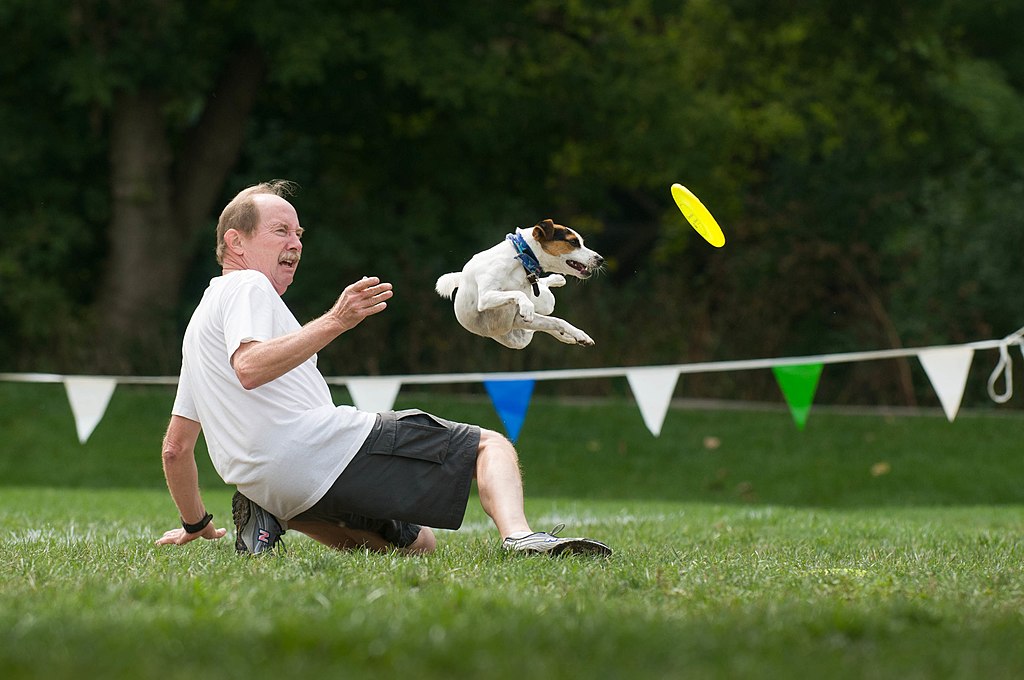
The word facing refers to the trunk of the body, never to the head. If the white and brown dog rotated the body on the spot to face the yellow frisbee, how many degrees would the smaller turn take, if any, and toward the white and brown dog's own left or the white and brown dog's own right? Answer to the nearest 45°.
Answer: approximately 45° to the white and brown dog's own left

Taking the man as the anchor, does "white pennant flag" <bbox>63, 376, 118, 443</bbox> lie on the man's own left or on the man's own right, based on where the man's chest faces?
on the man's own left

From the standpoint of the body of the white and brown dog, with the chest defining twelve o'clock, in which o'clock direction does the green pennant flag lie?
The green pennant flag is roughly at 10 o'clock from the white and brown dog.

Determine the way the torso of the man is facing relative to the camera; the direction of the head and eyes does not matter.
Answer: to the viewer's right

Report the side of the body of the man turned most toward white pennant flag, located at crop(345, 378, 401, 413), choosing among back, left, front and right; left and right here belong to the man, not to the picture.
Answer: left

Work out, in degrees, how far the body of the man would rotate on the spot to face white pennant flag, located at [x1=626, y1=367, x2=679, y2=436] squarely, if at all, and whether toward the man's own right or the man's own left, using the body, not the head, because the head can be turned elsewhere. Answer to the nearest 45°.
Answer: approximately 45° to the man's own left

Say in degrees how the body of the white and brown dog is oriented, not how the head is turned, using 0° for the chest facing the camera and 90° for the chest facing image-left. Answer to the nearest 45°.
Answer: approximately 270°

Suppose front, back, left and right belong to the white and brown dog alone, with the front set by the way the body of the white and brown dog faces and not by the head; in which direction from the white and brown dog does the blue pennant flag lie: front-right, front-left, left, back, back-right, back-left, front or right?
left

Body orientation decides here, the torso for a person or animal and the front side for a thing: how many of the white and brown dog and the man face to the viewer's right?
2

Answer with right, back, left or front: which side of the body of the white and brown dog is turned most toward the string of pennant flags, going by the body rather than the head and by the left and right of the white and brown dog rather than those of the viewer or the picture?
left
